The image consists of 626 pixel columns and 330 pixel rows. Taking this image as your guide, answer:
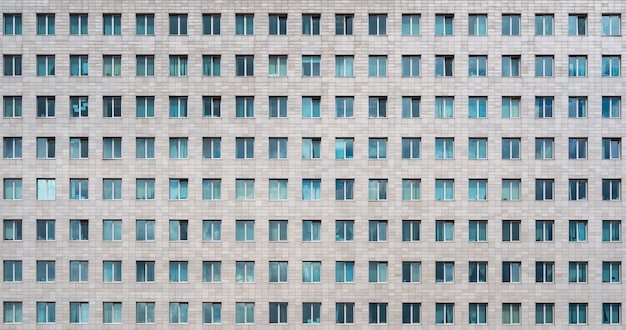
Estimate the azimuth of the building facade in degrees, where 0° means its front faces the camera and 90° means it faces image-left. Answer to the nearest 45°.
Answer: approximately 0°
